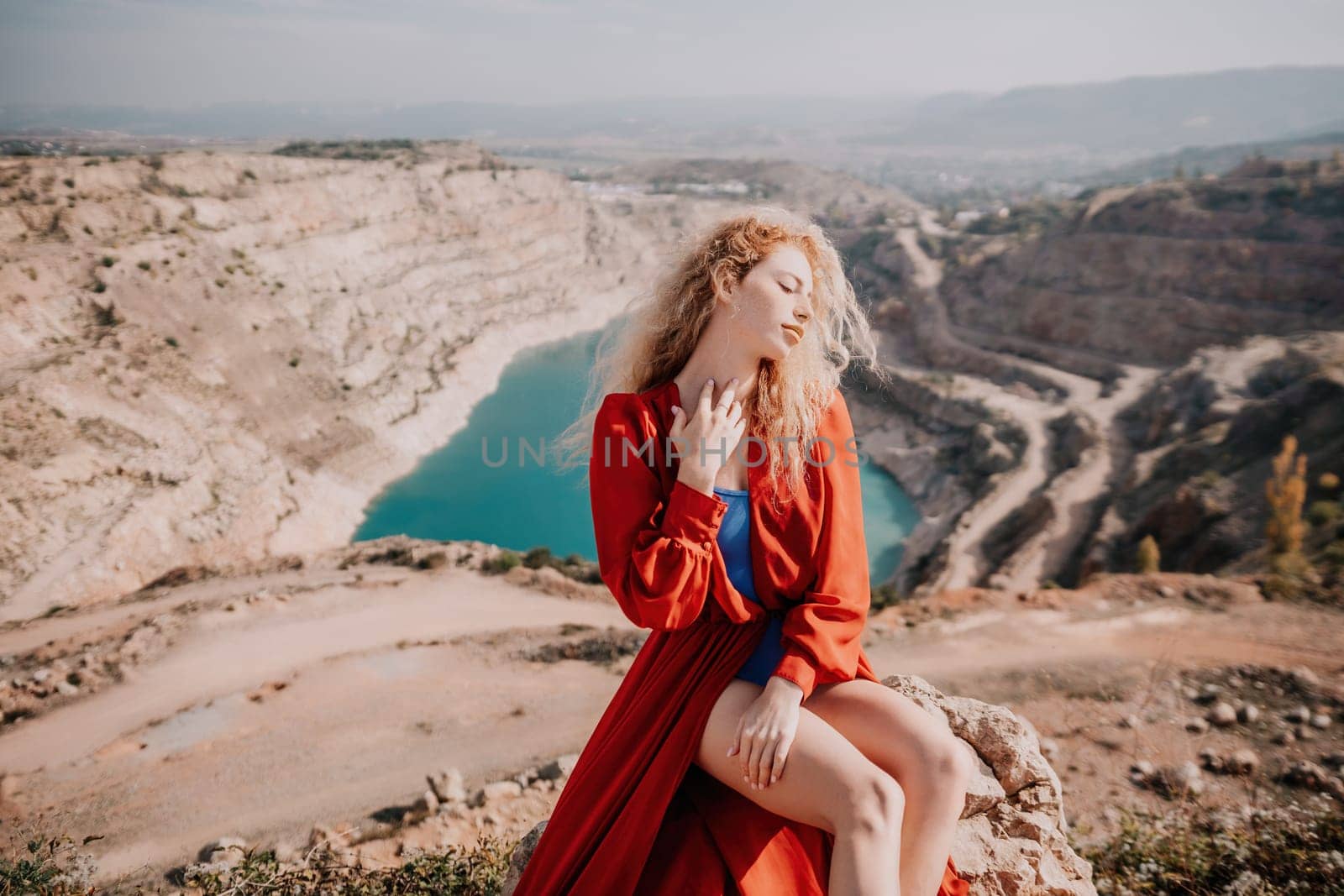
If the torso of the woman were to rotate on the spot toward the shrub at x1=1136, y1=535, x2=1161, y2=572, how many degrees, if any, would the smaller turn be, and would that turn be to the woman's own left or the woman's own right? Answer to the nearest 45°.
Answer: approximately 90° to the woman's own left

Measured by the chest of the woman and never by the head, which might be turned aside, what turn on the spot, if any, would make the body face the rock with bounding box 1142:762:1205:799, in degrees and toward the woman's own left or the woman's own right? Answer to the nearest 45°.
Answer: approximately 90° to the woman's own left

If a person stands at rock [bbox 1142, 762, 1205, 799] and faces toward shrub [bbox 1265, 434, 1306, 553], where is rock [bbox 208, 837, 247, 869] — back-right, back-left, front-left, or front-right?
back-left

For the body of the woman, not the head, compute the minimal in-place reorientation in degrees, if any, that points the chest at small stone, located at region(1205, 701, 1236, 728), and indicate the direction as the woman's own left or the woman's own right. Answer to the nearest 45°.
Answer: approximately 90° to the woman's own left

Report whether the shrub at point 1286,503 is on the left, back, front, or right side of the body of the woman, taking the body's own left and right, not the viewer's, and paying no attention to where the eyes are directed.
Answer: left

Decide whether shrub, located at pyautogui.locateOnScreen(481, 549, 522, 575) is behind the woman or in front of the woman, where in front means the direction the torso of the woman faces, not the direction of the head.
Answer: behind

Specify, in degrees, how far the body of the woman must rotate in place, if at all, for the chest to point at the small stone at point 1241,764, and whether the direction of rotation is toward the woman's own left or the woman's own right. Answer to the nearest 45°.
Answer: approximately 90° to the woman's own left

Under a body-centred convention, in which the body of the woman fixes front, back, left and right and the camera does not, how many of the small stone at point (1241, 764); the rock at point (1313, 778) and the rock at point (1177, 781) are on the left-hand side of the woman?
3

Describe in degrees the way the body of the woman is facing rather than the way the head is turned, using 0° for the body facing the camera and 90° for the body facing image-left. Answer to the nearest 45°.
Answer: approximately 315°
